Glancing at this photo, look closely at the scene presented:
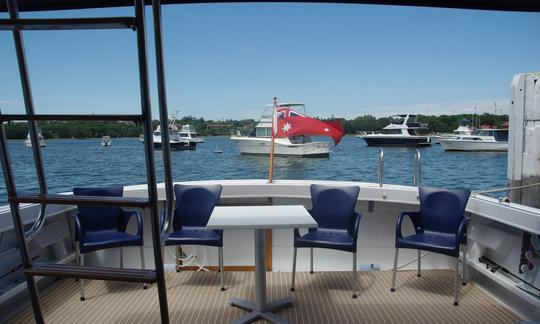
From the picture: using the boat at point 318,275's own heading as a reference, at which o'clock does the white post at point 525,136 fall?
The white post is roughly at 8 o'clock from the boat.

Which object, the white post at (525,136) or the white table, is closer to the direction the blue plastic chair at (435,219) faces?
the white table

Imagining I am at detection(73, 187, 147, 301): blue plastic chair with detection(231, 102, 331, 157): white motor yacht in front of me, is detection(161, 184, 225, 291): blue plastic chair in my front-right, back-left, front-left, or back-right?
front-right

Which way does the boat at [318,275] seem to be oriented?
toward the camera

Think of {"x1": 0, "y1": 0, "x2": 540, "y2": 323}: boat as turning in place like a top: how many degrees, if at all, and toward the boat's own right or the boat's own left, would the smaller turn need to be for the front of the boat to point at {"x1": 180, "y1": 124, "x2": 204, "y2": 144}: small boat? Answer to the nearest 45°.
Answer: approximately 180°

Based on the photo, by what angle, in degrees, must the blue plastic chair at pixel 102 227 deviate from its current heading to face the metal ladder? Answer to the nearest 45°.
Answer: approximately 45° to its right

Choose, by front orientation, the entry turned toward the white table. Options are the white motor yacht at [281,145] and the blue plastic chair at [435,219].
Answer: the blue plastic chair

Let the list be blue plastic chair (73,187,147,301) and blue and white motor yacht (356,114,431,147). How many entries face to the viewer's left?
1

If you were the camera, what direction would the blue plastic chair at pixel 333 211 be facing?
facing the viewer and to the left of the viewer
